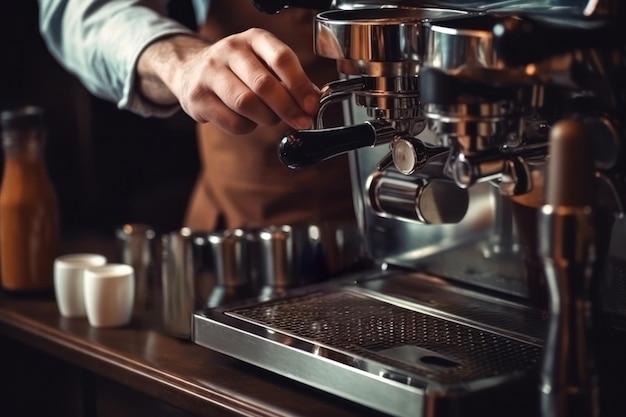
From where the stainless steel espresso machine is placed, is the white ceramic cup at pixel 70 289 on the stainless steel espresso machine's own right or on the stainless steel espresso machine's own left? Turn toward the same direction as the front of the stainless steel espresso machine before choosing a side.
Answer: on the stainless steel espresso machine's own right

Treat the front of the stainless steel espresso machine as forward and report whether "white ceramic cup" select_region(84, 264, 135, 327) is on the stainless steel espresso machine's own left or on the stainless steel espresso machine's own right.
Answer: on the stainless steel espresso machine's own right

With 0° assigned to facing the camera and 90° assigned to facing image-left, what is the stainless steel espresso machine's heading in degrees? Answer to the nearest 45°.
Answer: approximately 45°
